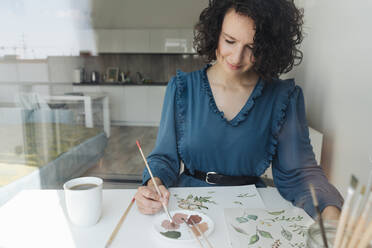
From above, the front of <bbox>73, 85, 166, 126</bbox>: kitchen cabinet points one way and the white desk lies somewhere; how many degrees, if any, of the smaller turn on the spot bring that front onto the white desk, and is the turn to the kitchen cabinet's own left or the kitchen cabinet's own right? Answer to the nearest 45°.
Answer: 0° — it already faces it

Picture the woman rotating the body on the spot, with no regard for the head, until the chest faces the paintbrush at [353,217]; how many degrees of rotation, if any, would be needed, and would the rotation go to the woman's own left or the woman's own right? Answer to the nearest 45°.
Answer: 0° — they already face it

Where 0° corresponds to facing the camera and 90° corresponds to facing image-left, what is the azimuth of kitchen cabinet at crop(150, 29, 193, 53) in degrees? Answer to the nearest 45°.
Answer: approximately 0°

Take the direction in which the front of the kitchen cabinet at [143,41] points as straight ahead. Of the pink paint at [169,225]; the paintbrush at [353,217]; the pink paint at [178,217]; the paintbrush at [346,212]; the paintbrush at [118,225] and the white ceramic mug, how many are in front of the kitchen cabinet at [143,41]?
6

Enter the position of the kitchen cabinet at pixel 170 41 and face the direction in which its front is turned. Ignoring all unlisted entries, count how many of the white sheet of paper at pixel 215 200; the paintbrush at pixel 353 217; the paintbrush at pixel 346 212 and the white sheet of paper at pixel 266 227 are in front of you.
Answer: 4

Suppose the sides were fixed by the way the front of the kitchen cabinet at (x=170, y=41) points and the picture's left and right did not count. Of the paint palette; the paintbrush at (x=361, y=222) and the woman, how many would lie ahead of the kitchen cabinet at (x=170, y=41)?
3

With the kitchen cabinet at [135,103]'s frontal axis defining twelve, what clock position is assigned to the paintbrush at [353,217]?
The paintbrush is roughly at 12 o'clock from the kitchen cabinet.

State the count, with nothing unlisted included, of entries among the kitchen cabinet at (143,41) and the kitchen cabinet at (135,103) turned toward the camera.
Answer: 2

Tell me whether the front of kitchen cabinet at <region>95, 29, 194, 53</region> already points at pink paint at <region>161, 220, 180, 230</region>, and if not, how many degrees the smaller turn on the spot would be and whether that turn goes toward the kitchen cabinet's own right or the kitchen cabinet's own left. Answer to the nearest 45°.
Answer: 0° — it already faces it
